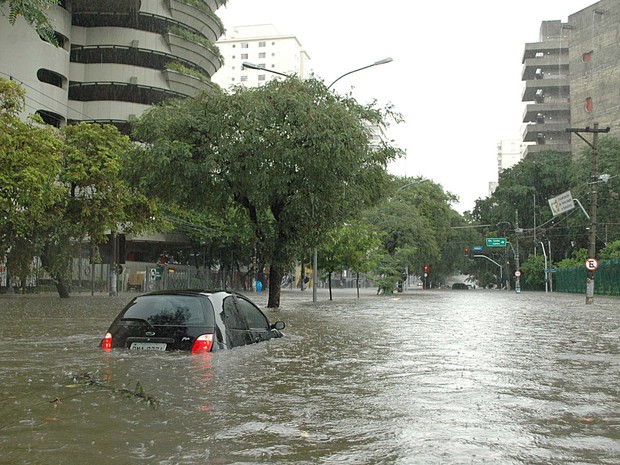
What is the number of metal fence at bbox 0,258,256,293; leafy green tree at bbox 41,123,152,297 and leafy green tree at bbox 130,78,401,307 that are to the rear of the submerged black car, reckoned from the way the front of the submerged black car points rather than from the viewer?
0

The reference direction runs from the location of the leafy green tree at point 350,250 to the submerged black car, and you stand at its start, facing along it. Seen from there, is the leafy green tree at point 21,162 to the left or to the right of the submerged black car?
right

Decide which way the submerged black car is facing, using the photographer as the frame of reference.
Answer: facing away from the viewer and to the right of the viewer

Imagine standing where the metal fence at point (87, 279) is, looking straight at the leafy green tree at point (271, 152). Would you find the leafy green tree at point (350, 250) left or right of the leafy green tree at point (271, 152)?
left

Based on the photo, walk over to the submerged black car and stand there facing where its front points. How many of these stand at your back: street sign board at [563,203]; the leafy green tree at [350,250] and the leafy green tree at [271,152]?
0

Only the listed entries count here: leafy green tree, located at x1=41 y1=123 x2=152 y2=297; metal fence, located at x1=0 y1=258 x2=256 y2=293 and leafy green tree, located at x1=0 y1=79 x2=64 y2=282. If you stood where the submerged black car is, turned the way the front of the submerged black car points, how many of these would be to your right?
0

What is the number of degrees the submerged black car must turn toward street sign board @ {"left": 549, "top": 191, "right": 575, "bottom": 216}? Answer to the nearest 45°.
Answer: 0° — it already faces it

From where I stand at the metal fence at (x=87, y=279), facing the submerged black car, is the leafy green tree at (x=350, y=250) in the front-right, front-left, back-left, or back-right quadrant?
front-left

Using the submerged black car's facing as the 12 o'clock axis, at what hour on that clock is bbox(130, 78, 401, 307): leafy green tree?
The leafy green tree is roughly at 11 o'clock from the submerged black car.

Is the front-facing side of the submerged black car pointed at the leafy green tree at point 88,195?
no

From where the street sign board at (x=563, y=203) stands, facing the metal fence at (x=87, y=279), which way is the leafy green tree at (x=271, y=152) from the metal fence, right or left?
left

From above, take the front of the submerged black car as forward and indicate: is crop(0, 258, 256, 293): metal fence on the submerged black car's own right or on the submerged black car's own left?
on the submerged black car's own left

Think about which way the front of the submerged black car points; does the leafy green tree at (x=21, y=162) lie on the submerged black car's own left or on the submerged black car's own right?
on the submerged black car's own left

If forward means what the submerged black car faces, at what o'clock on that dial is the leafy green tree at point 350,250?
The leafy green tree is roughly at 11 o'clock from the submerged black car.
